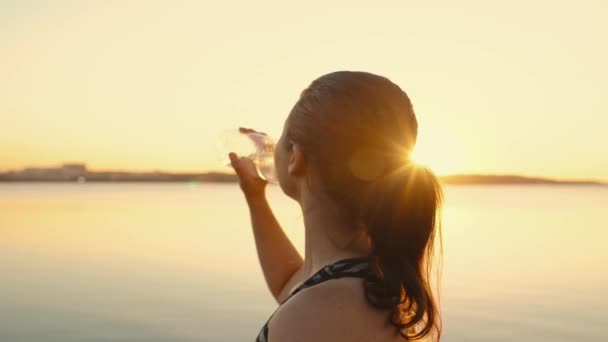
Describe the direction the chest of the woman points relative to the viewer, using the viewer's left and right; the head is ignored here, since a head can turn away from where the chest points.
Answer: facing away from the viewer and to the left of the viewer

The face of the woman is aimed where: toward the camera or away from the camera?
away from the camera
